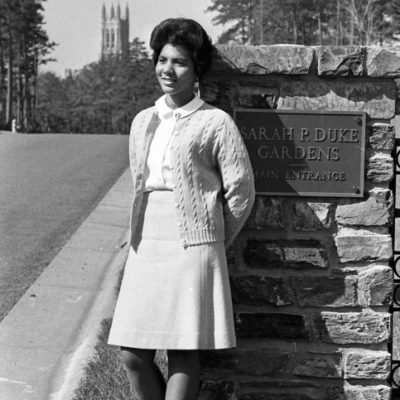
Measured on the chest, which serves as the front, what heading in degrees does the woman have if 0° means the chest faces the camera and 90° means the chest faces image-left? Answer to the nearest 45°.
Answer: approximately 45°

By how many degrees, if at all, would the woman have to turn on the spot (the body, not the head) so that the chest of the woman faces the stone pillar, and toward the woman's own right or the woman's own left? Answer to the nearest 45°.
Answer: approximately 180°
